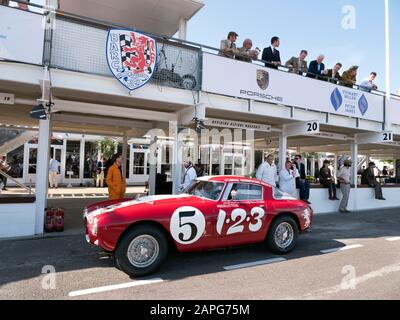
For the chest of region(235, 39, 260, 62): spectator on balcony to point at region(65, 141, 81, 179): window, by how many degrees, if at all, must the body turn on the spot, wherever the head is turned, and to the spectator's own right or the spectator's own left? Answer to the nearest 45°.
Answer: approximately 135° to the spectator's own right

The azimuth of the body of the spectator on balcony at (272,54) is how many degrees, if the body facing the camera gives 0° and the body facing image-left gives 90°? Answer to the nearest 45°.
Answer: approximately 315°

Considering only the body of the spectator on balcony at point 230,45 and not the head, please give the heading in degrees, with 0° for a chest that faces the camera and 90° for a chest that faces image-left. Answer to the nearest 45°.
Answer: approximately 315°

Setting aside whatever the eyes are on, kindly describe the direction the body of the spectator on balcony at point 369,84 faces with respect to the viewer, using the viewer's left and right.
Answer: facing the viewer and to the right of the viewer

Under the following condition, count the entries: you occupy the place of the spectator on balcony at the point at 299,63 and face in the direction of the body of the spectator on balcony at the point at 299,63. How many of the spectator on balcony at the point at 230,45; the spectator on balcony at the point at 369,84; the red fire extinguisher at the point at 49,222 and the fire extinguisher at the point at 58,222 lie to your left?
1

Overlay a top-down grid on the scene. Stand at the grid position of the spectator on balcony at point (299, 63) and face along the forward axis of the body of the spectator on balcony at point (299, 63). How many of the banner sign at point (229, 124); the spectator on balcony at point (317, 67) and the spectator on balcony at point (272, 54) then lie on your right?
2

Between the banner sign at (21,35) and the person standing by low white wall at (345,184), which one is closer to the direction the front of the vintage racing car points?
the banner sign

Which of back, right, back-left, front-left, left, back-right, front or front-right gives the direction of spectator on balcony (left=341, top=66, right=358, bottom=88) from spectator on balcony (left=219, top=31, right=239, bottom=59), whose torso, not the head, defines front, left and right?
left

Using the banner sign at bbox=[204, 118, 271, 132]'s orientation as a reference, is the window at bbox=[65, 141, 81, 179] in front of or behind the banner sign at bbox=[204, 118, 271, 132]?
behind

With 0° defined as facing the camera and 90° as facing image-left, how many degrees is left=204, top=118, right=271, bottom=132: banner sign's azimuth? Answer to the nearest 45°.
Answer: approximately 0°

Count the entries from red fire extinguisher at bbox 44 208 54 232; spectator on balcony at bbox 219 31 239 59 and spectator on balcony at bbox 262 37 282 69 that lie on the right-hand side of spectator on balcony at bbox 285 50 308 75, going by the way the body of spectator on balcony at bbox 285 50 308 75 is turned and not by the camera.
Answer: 3

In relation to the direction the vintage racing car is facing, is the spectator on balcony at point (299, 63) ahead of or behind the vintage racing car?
behind

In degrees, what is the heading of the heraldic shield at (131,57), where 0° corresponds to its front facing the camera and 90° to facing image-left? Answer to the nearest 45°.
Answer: approximately 0°

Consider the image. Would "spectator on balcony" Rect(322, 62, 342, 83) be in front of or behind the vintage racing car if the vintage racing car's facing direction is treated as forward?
behind

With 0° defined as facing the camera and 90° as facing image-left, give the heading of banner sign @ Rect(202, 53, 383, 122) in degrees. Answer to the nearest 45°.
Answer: approximately 315°

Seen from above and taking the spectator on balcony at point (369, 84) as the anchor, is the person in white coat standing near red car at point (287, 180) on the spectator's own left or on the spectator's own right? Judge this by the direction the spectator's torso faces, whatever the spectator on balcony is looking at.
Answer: on the spectator's own right
